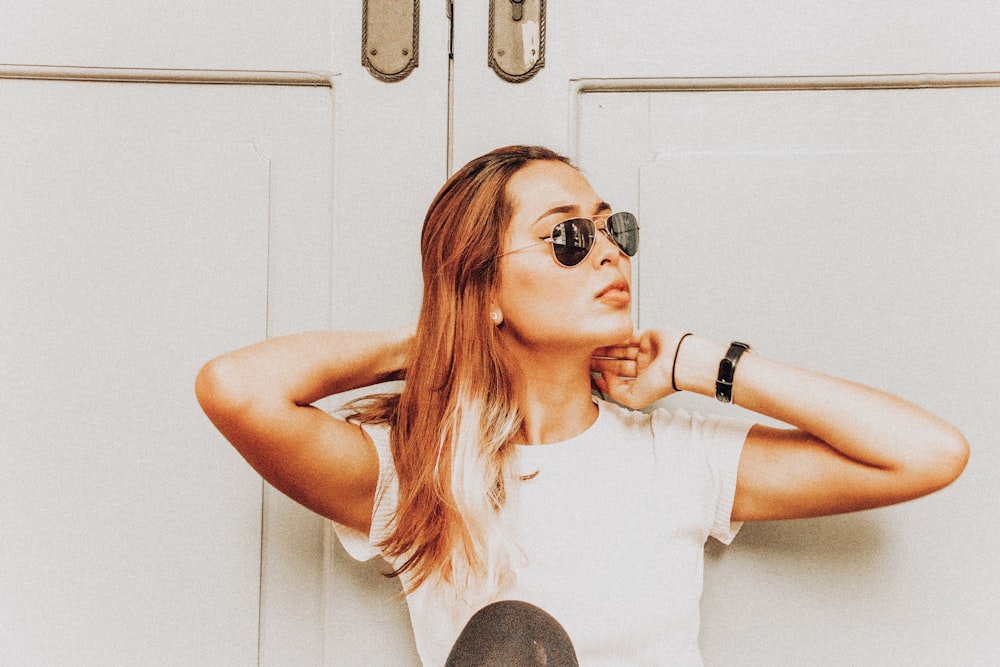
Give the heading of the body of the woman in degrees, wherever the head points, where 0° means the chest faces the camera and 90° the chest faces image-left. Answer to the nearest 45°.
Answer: approximately 0°

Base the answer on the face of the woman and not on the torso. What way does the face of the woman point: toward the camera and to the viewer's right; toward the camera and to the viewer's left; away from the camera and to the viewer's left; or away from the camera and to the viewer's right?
toward the camera and to the viewer's right
